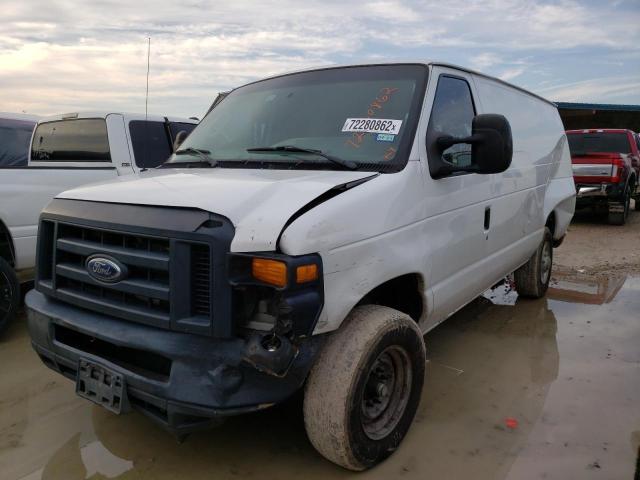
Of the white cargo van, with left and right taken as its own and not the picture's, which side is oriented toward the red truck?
back
